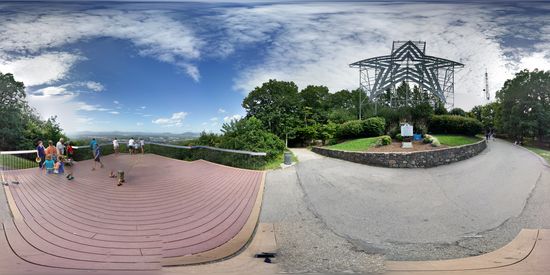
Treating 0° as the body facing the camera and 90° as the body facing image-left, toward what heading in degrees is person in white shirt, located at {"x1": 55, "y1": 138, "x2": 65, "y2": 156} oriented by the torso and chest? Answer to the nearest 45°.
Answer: approximately 180°
